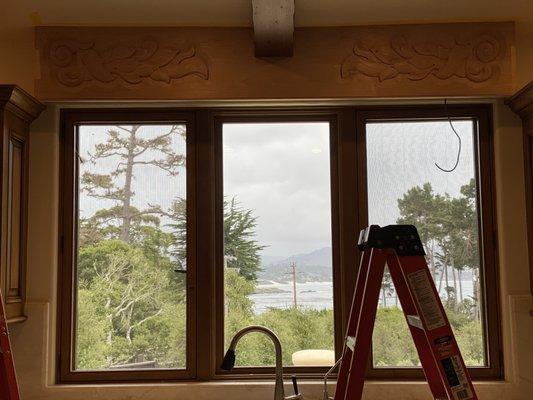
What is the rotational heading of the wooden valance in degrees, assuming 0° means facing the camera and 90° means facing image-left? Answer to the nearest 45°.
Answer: approximately 0°

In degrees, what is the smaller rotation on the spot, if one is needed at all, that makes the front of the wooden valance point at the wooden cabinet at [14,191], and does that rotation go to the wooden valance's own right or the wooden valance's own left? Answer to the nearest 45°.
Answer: approximately 90° to the wooden valance's own right
